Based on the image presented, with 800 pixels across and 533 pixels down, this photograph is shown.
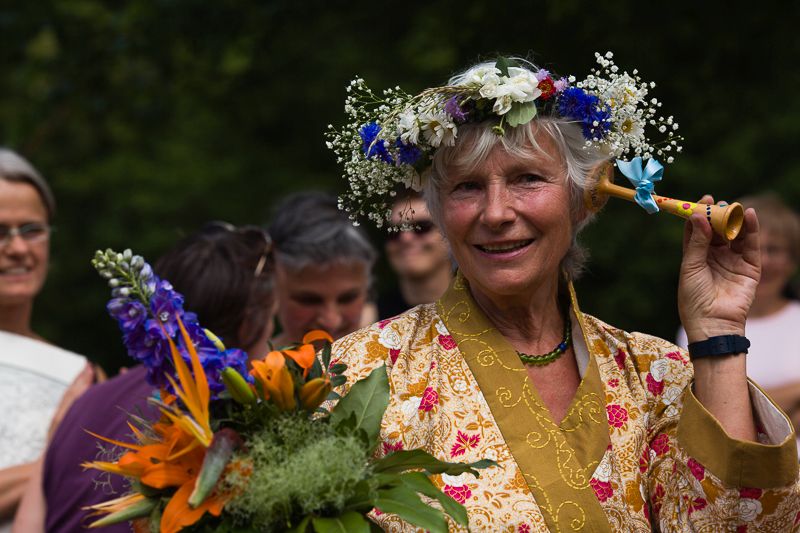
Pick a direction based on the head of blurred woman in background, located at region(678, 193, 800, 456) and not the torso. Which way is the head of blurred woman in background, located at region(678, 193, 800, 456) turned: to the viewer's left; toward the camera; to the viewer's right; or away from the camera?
toward the camera

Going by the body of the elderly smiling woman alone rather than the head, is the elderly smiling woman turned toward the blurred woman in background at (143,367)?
no

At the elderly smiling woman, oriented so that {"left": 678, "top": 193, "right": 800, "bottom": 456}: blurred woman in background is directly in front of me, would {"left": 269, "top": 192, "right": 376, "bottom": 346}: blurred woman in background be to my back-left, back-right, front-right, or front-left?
front-left

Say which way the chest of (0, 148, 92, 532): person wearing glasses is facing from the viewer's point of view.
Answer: toward the camera

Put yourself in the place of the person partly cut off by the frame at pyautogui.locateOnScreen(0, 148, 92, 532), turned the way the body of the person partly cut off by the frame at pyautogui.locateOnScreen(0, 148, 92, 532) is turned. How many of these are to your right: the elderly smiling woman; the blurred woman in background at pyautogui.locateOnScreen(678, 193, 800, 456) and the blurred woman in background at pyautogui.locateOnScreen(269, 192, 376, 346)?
0

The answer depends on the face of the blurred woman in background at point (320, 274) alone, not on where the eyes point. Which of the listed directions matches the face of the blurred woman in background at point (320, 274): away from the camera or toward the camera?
toward the camera

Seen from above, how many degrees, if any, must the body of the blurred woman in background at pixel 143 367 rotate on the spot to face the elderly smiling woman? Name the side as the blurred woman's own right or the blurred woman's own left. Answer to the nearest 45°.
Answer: approximately 90° to the blurred woman's own right

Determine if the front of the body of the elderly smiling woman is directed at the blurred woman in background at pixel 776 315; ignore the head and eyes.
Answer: no

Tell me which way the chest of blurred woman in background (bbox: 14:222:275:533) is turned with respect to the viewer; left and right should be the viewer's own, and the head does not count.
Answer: facing away from the viewer and to the right of the viewer

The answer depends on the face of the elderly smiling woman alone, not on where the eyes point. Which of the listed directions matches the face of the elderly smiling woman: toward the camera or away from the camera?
toward the camera

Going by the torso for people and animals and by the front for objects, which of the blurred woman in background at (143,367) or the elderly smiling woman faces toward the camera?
the elderly smiling woman

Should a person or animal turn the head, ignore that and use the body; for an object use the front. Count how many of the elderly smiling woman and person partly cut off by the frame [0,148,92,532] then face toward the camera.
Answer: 2

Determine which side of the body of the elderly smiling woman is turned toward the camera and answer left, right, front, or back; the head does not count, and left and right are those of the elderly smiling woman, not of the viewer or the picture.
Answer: front

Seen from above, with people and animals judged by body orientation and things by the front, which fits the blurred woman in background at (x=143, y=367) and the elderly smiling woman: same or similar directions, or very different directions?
very different directions

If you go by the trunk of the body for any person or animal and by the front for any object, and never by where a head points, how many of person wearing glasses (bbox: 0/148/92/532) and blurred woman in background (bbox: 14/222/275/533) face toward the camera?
1

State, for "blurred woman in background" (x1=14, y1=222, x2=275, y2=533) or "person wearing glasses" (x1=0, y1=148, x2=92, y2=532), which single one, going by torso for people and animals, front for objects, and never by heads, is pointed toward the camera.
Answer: the person wearing glasses

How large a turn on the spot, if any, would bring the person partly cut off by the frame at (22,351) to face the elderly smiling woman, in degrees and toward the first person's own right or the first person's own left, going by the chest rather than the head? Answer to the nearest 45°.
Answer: approximately 45° to the first person's own left
